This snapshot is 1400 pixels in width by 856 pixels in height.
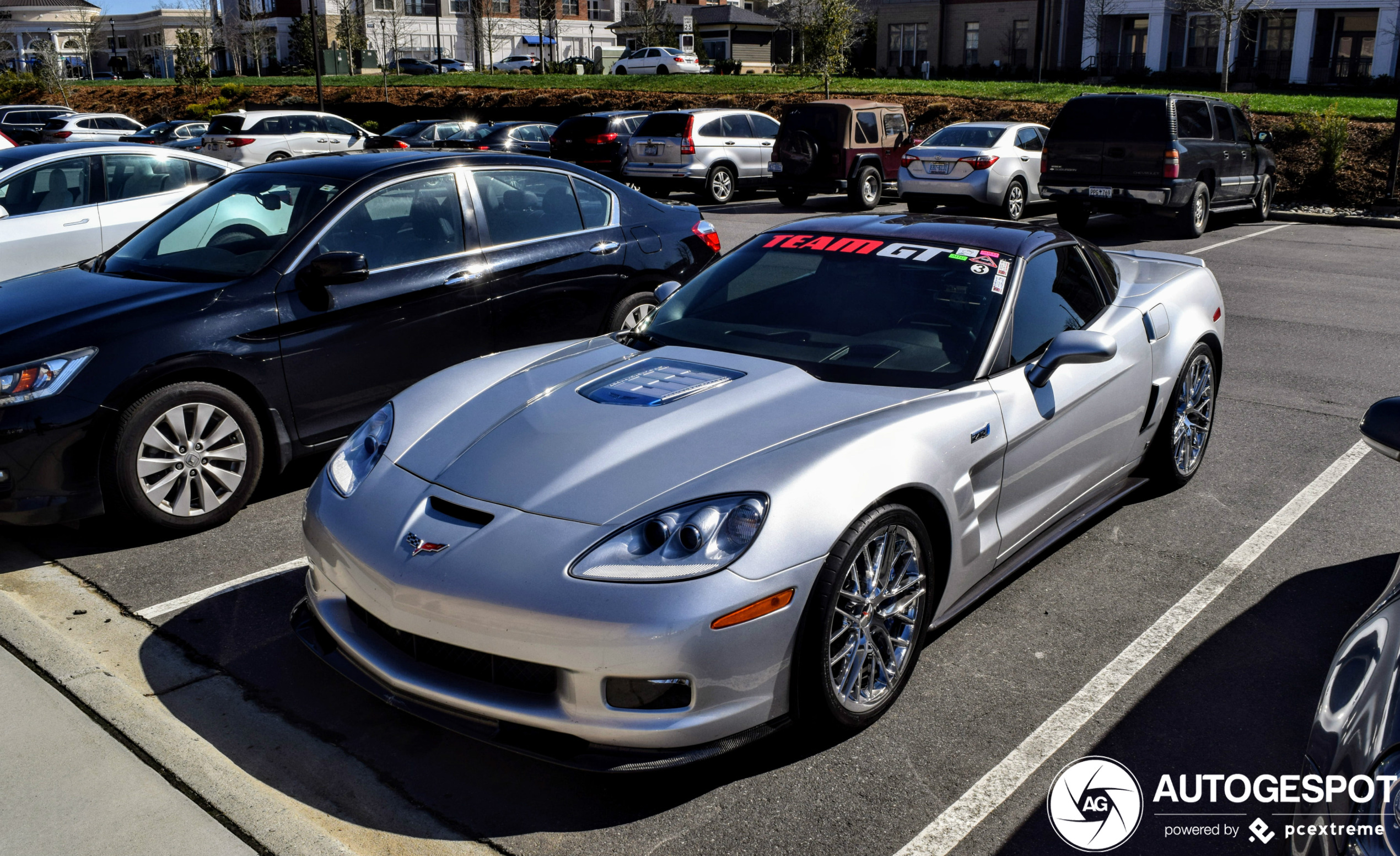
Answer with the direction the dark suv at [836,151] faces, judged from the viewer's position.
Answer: facing away from the viewer and to the right of the viewer

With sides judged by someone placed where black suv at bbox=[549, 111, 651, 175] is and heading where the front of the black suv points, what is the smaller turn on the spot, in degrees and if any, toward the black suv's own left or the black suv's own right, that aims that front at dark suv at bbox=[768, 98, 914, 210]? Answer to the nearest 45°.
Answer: approximately 90° to the black suv's own right

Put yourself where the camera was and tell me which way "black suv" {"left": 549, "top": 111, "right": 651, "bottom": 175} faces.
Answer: facing away from the viewer and to the right of the viewer

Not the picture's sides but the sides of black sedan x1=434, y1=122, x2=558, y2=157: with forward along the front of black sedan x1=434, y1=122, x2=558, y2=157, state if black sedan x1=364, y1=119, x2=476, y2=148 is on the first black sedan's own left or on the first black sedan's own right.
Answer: on the first black sedan's own left

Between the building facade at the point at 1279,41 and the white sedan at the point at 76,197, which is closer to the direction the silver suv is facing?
the building facade

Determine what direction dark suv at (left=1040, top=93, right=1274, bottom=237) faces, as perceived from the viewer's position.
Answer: facing away from the viewer and to the right of the viewer

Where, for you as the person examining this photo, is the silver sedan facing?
facing away from the viewer and to the right of the viewer

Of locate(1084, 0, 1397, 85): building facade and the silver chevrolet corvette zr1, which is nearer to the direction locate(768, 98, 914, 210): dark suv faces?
the building facade

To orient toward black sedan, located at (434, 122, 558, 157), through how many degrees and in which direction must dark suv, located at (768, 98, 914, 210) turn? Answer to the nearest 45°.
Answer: approximately 90° to its left

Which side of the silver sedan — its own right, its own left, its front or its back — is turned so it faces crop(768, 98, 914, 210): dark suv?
left

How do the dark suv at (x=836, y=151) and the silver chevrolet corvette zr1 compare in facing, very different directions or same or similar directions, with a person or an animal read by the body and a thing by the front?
very different directions

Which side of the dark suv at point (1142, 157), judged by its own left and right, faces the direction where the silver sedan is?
left

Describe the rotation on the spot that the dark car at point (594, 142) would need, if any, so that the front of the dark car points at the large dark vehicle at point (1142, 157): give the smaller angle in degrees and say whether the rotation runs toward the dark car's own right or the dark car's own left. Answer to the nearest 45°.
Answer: approximately 90° to the dark car's own right
